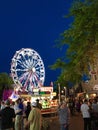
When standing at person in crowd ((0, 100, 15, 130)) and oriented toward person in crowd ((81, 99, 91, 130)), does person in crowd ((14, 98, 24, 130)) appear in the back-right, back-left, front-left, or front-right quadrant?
front-left

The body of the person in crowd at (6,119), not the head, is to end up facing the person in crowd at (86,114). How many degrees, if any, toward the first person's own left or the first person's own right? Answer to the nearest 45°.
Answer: approximately 45° to the first person's own right

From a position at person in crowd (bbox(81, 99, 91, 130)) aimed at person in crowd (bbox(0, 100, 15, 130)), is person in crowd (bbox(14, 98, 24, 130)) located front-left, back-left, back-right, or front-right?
front-right

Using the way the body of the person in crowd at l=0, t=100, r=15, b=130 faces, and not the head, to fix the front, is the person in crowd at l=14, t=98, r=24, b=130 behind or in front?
in front

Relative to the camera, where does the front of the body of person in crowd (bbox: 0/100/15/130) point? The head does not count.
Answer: away from the camera
